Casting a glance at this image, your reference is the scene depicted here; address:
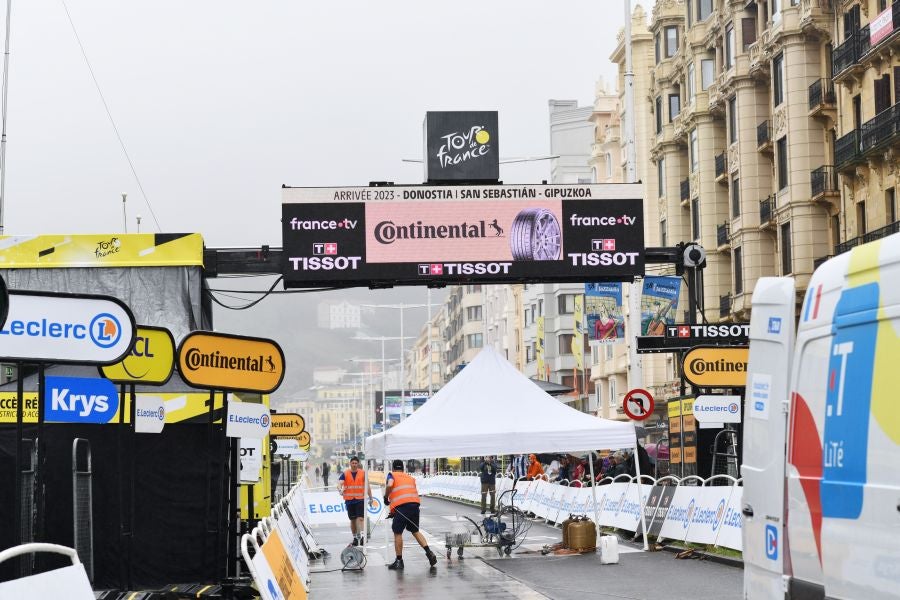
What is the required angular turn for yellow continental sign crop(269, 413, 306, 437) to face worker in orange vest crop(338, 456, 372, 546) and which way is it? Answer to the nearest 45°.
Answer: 0° — it already faces them

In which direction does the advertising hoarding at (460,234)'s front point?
toward the camera

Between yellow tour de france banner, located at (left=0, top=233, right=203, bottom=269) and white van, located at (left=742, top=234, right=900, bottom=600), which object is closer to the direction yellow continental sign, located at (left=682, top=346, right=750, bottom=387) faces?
the white van

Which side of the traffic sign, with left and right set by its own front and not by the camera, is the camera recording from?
front

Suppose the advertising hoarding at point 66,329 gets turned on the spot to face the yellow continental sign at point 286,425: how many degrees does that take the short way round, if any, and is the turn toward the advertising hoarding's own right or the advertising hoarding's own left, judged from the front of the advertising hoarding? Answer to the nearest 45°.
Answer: approximately 180°

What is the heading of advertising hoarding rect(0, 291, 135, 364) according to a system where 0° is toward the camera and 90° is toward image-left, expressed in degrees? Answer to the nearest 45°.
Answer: approximately 0°

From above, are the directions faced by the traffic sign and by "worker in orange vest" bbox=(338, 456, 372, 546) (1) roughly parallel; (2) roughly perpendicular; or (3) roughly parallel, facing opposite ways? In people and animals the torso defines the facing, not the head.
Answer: roughly parallel

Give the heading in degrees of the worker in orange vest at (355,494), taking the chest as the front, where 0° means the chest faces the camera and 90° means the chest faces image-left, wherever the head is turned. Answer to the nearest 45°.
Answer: approximately 0°
